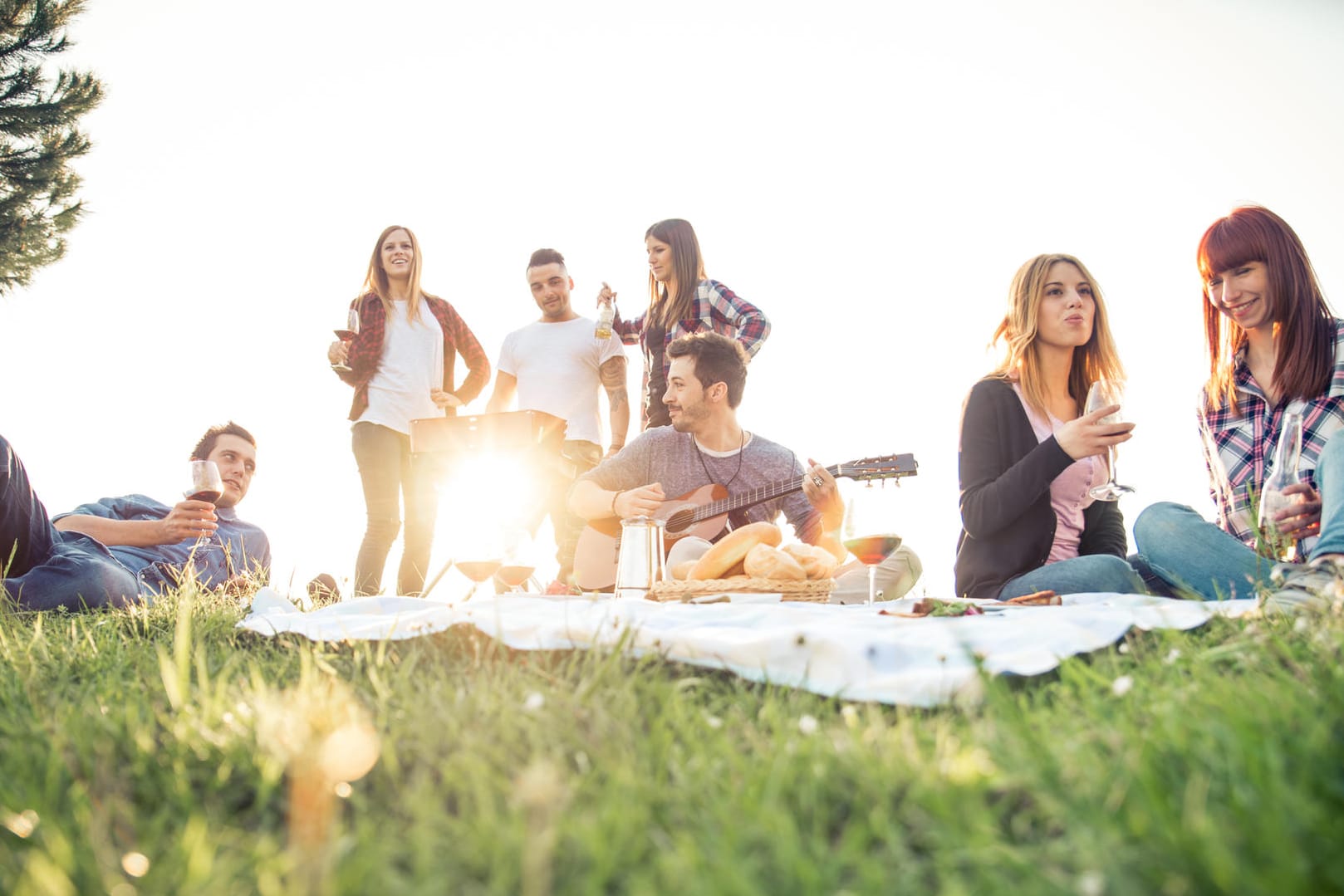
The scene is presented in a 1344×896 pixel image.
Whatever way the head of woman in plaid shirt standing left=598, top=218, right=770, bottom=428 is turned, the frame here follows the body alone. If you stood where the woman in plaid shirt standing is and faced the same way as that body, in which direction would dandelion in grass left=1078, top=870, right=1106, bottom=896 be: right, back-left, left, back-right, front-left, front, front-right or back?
front-left

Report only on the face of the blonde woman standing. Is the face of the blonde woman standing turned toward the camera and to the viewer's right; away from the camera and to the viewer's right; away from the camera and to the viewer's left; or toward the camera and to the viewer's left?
toward the camera and to the viewer's right

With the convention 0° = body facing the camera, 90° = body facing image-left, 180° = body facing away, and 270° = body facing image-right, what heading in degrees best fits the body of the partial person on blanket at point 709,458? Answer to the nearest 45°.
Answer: approximately 0°

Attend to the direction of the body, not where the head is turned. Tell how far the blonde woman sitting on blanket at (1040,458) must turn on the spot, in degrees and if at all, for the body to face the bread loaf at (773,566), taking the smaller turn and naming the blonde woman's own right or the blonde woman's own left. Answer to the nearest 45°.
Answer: approximately 90° to the blonde woman's own right

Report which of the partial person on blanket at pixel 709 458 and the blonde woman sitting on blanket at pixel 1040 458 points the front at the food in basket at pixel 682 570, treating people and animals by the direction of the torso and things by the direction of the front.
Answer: the partial person on blanket at pixel 709 458

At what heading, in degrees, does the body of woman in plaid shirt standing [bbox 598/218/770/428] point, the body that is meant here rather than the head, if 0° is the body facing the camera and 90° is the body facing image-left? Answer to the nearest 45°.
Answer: approximately 45°

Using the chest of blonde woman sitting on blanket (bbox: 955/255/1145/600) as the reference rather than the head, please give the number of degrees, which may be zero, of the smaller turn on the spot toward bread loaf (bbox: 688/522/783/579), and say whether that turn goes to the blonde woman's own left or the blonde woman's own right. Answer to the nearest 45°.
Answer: approximately 90° to the blonde woman's own right

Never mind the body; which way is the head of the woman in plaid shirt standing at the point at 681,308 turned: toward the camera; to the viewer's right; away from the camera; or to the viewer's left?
to the viewer's left

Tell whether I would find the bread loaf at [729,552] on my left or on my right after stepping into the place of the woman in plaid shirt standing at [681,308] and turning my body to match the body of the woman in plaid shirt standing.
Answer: on my left

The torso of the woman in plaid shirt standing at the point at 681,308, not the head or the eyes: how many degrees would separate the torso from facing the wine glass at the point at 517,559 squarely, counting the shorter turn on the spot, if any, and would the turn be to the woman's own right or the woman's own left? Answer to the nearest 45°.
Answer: approximately 45° to the woman's own left

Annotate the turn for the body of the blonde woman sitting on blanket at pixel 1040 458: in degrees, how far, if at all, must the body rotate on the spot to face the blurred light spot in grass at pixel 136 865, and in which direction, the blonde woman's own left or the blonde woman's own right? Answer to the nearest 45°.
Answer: approximately 45° to the blonde woman's own right

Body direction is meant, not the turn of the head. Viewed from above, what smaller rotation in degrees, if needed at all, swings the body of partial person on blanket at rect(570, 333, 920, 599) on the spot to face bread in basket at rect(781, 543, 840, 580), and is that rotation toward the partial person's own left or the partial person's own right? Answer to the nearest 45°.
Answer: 0° — they already face it
